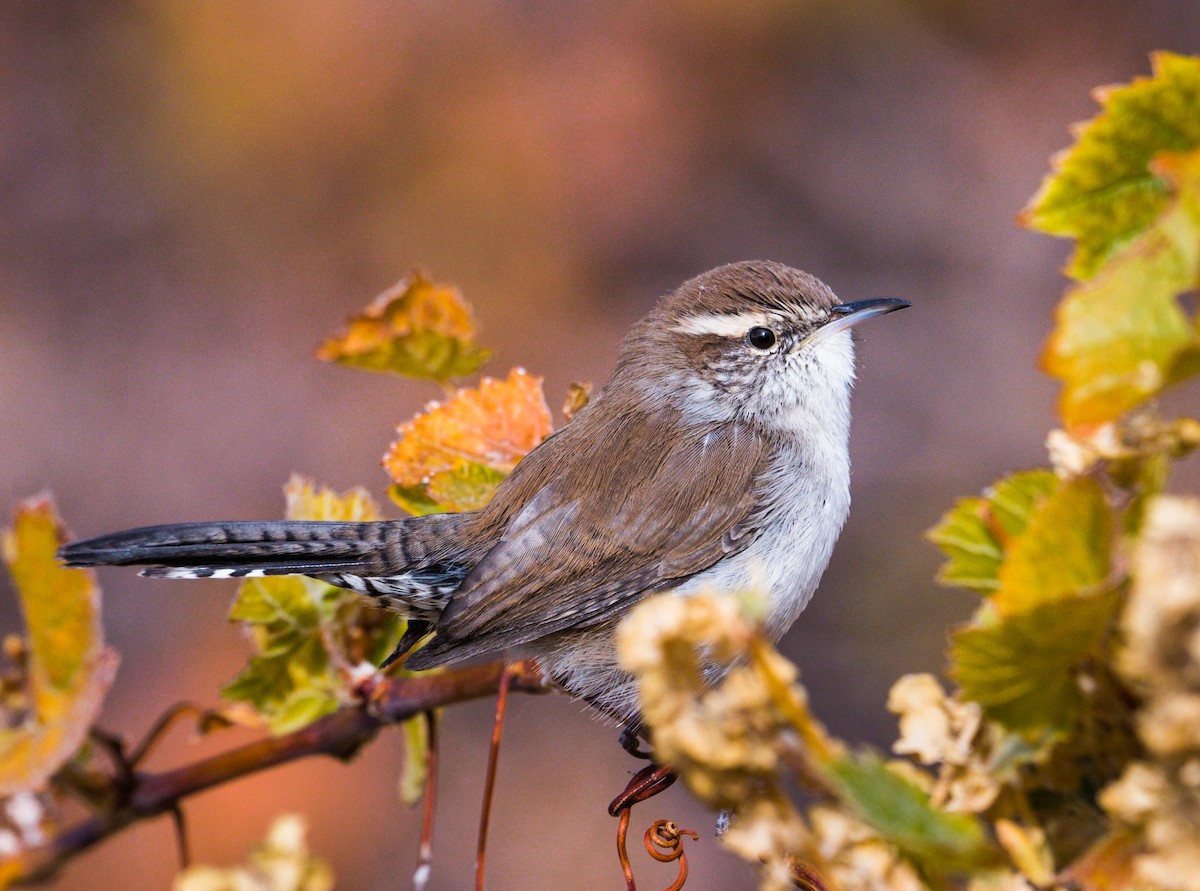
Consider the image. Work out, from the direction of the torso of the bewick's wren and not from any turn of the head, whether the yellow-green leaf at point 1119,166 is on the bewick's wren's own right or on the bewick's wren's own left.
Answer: on the bewick's wren's own right

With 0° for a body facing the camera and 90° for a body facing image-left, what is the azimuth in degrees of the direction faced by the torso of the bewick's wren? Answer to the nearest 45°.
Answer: approximately 270°

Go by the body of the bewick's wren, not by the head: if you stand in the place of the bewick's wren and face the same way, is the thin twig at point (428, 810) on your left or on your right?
on your right

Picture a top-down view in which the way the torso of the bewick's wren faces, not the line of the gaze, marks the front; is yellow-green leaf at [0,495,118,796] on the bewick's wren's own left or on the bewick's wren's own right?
on the bewick's wren's own right

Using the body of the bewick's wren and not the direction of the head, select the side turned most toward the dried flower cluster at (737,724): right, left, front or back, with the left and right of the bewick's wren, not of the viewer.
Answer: right

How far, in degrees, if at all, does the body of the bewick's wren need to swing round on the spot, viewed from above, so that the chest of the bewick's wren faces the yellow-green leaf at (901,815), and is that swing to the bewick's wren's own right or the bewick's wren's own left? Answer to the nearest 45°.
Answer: approximately 90° to the bewick's wren's own right
